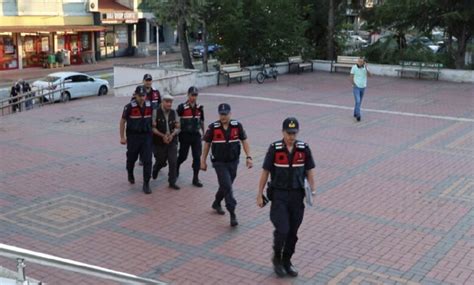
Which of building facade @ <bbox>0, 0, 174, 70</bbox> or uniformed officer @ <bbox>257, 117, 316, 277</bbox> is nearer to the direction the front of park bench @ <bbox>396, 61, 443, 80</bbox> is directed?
the uniformed officer

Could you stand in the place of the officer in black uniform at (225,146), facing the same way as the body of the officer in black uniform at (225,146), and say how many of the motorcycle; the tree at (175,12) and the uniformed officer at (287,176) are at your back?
2

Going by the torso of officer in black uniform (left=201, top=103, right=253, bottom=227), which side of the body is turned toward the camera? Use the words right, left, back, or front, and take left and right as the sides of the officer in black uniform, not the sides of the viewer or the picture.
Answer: front

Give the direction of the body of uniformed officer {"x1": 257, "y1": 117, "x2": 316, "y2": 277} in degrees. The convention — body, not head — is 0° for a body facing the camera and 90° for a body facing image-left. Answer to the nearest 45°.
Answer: approximately 0°

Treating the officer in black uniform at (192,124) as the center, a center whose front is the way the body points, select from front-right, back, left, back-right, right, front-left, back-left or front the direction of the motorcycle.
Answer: back

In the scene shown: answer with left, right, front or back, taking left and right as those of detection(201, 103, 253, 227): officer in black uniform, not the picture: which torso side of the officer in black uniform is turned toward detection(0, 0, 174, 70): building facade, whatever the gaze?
back

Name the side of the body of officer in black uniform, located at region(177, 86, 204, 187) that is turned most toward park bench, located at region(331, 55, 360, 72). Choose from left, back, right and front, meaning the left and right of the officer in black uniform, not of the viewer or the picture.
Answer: back

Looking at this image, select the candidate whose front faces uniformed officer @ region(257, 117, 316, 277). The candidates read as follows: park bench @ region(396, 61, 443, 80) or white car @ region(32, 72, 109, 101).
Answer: the park bench

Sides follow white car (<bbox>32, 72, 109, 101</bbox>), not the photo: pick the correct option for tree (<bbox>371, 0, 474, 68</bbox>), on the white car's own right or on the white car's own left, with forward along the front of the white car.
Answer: on the white car's own right

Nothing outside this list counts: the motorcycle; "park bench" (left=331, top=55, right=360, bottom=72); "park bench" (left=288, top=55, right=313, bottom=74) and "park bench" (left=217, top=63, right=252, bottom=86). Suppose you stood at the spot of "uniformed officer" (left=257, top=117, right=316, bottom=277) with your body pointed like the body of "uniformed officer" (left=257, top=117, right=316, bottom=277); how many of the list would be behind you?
4

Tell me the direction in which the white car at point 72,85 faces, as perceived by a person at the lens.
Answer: facing away from the viewer and to the right of the viewer

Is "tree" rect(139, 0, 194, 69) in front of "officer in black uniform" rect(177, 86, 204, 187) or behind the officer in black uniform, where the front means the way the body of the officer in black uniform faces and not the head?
behind

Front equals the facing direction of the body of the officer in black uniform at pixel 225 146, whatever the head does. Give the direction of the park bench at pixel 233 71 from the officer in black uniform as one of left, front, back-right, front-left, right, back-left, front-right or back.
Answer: back
